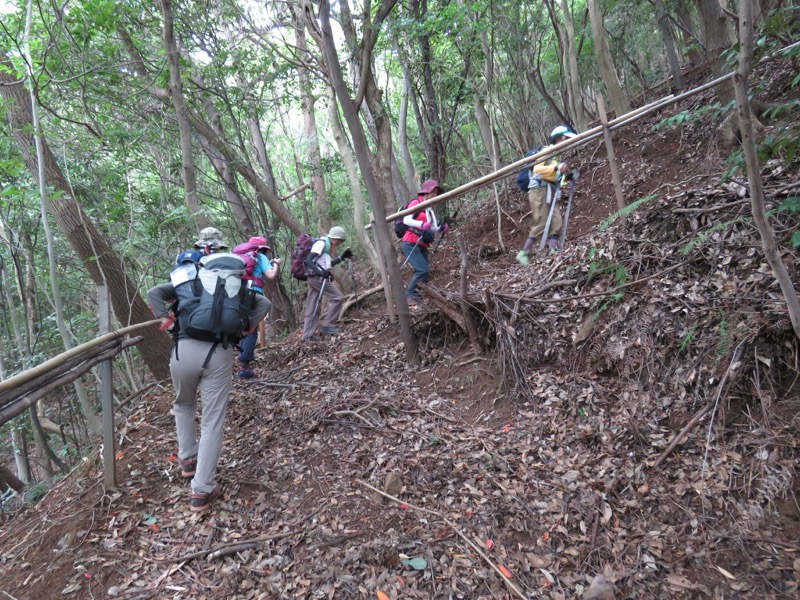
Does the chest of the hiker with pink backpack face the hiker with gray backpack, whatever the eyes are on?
no

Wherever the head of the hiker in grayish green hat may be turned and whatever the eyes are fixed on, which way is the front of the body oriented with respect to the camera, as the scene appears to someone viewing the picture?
to the viewer's right

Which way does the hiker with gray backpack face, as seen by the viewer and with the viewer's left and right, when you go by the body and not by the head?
facing away from the viewer

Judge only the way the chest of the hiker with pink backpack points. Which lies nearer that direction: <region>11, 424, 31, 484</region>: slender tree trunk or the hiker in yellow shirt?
the hiker in yellow shirt

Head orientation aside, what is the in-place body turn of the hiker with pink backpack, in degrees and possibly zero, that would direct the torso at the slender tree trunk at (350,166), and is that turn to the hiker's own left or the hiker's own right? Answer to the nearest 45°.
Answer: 0° — they already face it

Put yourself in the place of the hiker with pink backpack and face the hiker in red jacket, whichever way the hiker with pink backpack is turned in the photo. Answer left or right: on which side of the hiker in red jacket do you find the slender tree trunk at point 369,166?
right

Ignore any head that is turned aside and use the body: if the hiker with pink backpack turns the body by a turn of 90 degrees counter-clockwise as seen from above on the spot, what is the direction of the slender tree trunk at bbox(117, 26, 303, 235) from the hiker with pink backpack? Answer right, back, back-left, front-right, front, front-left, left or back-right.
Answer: front-right

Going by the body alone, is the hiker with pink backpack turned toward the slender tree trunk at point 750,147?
no

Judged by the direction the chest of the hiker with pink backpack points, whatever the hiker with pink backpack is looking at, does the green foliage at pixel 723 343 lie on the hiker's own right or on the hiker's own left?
on the hiker's own right

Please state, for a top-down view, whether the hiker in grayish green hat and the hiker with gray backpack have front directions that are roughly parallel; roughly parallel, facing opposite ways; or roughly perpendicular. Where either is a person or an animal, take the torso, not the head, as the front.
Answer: roughly perpendicular

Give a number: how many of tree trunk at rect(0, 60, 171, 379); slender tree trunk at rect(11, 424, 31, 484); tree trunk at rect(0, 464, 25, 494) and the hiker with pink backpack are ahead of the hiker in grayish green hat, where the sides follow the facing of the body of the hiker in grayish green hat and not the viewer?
0

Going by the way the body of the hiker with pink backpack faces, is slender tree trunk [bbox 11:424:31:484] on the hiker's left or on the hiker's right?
on the hiker's left

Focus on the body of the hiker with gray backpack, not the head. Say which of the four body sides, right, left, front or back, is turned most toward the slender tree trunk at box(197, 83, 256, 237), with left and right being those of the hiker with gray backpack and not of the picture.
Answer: front

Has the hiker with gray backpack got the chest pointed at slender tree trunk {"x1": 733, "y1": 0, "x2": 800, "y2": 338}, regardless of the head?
no

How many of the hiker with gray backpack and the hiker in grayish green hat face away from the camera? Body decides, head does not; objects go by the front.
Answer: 1

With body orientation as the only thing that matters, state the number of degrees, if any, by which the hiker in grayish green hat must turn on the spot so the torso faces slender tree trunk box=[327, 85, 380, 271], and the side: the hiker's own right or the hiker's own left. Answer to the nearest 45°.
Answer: approximately 45° to the hiker's own left
